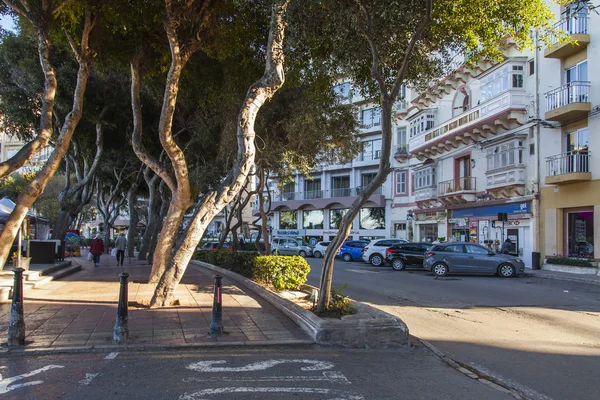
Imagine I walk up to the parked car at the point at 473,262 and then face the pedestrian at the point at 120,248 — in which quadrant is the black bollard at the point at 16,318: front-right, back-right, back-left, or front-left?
front-left

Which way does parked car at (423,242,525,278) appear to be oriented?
to the viewer's right

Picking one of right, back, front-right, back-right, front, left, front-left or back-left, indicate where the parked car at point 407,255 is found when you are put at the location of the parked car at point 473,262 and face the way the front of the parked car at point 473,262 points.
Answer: back-left

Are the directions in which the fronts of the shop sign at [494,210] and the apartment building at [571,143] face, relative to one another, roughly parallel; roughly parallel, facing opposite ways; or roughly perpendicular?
roughly parallel

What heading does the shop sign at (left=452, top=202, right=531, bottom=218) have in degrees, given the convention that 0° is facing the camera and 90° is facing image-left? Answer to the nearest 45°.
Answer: approximately 45°

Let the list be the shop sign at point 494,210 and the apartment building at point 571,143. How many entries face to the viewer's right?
0

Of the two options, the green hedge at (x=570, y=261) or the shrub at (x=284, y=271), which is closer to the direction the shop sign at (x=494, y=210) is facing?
the shrub

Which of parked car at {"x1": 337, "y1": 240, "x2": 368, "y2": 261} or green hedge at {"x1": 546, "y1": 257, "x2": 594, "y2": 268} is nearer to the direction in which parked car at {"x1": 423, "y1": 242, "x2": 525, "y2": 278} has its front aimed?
the green hedge

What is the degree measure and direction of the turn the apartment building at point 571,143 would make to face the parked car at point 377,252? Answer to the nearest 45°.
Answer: approximately 45° to its right
